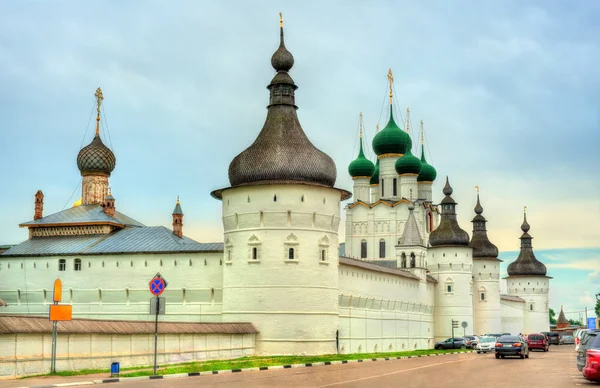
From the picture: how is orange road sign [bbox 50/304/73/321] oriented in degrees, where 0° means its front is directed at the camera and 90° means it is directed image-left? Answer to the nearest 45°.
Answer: approximately 0°

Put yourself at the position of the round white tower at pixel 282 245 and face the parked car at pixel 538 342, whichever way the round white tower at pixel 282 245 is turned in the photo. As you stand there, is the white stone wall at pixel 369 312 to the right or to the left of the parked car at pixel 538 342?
left

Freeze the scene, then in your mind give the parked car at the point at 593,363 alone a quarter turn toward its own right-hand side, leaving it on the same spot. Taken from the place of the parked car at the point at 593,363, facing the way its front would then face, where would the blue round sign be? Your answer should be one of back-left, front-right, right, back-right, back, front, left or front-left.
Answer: back-right

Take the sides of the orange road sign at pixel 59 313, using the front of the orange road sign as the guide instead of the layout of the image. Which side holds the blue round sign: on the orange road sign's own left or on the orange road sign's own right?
on the orange road sign's own left

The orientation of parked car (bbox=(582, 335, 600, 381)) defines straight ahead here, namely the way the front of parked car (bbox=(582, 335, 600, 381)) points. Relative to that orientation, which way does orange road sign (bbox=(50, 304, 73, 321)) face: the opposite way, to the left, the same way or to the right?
to the right

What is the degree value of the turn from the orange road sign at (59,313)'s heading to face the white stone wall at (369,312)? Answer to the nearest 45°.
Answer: approximately 135° to its left

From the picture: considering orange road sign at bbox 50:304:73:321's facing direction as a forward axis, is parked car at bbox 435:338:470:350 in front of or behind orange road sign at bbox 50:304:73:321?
behind

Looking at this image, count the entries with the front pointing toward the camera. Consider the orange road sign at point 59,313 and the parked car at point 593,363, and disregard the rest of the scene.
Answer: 1

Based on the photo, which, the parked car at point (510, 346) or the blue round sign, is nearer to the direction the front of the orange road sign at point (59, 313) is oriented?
the blue round sign
